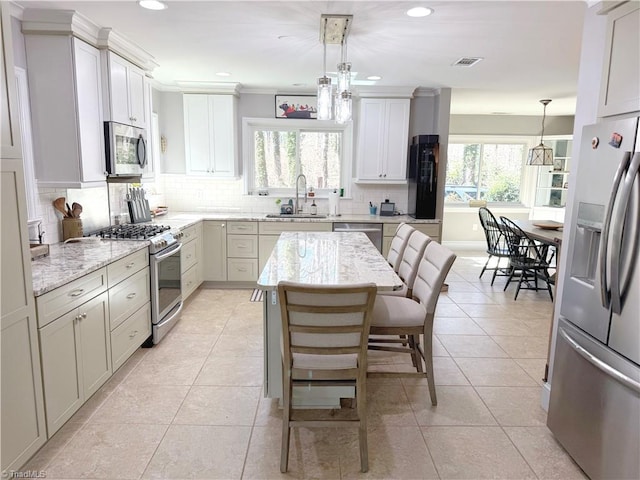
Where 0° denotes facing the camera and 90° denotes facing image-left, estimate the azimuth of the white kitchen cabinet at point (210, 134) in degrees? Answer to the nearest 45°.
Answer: approximately 0°

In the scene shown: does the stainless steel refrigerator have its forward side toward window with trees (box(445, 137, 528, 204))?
no

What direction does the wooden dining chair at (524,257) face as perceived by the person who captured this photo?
facing away from the viewer and to the right of the viewer

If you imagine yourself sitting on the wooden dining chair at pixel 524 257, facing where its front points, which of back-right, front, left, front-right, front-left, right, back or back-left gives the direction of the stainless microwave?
back

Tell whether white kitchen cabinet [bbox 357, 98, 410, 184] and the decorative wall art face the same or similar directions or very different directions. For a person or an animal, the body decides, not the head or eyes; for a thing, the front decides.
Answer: same or similar directions

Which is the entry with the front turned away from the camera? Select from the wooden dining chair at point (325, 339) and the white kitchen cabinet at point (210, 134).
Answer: the wooden dining chair

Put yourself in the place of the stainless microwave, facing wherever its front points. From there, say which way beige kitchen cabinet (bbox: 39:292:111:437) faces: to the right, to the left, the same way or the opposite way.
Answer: the same way

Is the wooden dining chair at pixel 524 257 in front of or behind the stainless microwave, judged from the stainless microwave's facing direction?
in front

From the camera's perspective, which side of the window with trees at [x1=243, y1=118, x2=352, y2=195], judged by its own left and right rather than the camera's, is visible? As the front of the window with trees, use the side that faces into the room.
front

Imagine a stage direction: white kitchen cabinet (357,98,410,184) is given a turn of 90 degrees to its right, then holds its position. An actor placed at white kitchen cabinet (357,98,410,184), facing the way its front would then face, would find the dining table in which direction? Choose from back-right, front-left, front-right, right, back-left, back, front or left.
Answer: back

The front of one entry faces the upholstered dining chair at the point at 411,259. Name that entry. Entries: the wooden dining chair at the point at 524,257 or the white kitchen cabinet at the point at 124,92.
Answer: the white kitchen cabinet

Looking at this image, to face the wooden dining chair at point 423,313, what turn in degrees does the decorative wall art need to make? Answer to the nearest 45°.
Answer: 0° — it already faces it

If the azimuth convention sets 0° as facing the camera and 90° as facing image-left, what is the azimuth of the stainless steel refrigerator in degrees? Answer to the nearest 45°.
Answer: approximately 45°

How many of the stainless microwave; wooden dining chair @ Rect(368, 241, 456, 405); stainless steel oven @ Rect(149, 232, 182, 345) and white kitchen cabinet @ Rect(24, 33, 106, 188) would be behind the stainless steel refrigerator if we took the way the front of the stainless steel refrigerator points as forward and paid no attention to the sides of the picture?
0

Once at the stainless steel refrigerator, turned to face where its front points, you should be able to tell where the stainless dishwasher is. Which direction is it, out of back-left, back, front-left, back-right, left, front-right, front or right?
right

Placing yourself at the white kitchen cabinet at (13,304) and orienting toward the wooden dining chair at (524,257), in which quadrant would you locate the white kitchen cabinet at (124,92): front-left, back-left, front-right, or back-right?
front-left

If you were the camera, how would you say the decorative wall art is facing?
facing the viewer

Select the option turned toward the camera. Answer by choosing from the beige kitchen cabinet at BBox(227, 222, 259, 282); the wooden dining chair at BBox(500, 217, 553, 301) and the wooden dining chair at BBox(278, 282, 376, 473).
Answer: the beige kitchen cabinet

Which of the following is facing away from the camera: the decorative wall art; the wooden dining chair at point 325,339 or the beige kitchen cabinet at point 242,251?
the wooden dining chair

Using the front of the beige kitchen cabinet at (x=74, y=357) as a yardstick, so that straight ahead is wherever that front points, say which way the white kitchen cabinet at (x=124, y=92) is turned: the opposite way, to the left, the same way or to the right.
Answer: the same way

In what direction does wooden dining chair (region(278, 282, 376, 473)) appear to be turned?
away from the camera
